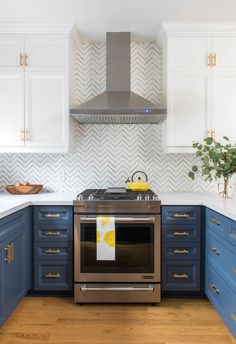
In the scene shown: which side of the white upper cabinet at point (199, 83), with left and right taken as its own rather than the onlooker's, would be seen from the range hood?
right

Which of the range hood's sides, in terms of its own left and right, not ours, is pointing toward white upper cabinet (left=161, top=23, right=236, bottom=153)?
left

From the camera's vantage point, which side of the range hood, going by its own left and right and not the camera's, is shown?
front

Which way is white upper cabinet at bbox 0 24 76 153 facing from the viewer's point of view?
toward the camera

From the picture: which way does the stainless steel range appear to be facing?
toward the camera

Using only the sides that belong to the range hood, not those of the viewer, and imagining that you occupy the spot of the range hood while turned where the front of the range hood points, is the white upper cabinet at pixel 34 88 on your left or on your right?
on your right

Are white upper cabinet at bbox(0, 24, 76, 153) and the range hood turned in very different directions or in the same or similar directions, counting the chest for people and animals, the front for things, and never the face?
same or similar directions

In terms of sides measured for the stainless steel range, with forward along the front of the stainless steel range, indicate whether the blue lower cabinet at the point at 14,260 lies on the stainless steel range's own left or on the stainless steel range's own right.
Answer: on the stainless steel range's own right

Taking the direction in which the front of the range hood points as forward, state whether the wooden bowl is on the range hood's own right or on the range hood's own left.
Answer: on the range hood's own right

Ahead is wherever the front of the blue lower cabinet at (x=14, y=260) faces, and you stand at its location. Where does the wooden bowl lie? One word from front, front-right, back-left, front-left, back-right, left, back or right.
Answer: left

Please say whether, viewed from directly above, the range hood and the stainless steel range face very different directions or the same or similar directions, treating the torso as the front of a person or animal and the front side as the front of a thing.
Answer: same or similar directions
